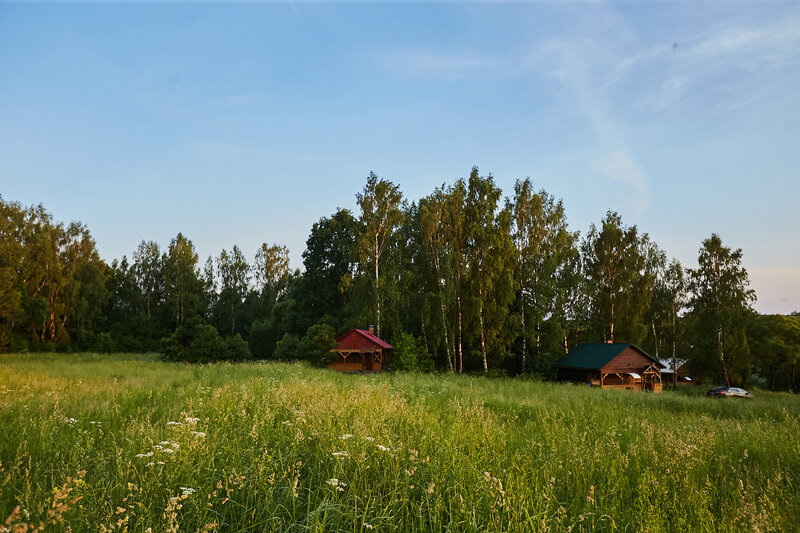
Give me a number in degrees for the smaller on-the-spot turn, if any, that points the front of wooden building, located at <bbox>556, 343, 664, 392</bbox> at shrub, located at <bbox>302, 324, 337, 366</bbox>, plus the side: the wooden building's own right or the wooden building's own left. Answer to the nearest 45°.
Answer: approximately 90° to the wooden building's own right

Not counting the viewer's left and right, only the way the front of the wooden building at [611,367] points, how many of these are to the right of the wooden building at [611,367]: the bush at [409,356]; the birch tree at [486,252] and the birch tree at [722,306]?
2

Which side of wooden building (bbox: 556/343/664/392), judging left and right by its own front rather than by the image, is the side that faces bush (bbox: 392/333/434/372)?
right

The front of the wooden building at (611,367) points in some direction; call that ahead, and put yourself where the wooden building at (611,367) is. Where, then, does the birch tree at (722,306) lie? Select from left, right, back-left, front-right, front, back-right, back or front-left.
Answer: left

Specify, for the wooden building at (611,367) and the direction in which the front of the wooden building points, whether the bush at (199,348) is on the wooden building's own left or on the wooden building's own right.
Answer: on the wooden building's own right

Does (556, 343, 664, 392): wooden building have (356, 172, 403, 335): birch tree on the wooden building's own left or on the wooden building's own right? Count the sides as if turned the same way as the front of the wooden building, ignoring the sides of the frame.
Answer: on the wooden building's own right

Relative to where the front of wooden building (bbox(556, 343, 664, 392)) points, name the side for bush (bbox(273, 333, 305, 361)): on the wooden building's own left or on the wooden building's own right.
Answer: on the wooden building's own right
